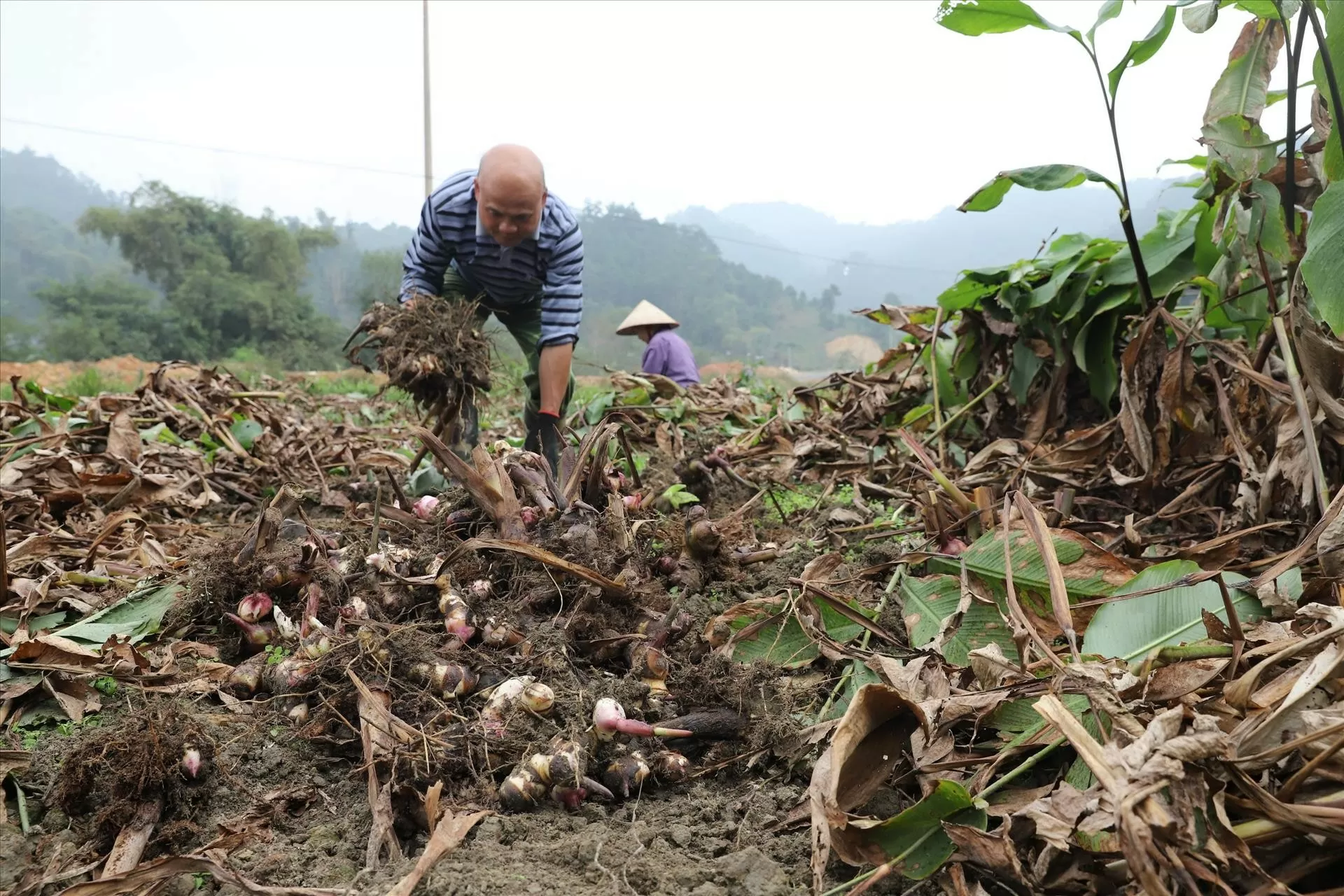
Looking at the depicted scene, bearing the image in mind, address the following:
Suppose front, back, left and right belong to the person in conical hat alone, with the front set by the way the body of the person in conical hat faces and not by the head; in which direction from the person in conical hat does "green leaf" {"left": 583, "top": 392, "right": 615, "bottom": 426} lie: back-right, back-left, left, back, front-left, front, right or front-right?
left

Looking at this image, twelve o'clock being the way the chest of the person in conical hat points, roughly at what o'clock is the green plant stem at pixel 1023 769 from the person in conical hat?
The green plant stem is roughly at 9 o'clock from the person in conical hat.

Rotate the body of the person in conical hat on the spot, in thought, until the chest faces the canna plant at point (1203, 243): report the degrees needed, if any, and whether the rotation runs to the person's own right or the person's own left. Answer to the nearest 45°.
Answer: approximately 90° to the person's own left

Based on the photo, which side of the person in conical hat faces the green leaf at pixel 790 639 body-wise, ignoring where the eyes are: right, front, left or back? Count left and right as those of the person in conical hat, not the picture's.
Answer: left

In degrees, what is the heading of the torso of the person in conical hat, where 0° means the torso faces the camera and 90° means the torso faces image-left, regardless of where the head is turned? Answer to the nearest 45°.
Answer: approximately 90°

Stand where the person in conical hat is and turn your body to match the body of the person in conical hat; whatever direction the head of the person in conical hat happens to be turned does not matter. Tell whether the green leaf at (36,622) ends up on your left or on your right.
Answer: on your left

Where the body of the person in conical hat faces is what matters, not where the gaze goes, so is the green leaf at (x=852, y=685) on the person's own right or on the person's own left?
on the person's own left

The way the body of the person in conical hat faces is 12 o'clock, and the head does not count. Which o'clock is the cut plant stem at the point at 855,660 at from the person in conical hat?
The cut plant stem is roughly at 9 o'clock from the person in conical hat.

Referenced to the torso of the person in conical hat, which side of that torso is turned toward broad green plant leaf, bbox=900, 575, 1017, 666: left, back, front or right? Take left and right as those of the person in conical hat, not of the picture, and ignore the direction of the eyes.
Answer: left

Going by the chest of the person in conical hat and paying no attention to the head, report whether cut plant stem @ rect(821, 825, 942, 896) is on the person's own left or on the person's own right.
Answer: on the person's own left

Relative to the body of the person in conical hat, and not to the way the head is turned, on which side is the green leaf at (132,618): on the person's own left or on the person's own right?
on the person's own left

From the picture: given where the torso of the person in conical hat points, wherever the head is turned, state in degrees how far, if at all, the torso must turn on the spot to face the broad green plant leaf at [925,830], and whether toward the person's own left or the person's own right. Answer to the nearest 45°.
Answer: approximately 90° to the person's own left
